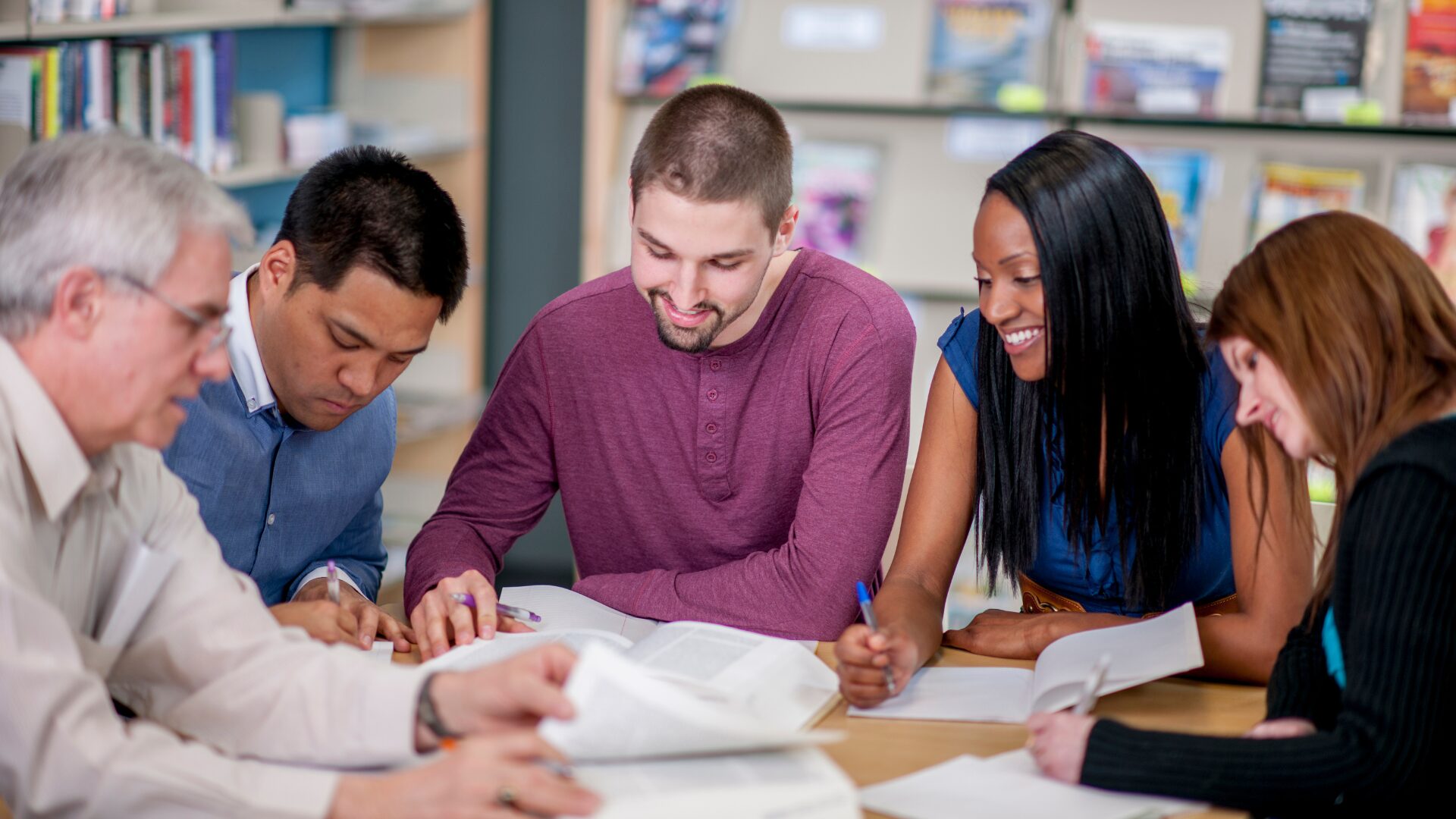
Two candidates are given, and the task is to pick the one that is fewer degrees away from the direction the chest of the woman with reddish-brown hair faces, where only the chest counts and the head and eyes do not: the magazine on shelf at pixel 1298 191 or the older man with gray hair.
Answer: the older man with gray hair

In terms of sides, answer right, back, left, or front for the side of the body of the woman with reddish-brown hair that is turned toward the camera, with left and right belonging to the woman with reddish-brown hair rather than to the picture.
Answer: left

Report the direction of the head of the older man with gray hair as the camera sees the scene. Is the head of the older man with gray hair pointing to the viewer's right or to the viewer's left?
to the viewer's right

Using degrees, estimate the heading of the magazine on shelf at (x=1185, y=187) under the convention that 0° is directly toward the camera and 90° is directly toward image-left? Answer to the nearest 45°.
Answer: approximately 0°

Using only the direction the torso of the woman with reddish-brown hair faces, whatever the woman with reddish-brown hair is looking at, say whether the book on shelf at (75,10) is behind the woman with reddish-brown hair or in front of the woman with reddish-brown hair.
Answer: in front

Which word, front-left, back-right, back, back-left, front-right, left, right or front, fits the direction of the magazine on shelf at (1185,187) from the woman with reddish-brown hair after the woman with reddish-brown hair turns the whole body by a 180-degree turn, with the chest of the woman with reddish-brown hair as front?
left

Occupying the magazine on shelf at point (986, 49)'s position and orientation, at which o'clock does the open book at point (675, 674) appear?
The open book is roughly at 12 o'clock from the magazine on shelf.

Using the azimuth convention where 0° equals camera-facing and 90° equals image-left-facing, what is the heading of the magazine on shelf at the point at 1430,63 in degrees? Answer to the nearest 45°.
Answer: approximately 0°

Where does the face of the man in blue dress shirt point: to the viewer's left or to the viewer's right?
to the viewer's right
